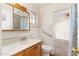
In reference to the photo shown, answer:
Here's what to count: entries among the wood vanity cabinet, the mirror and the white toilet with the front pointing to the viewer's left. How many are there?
0

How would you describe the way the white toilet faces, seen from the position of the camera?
facing the viewer and to the right of the viewer

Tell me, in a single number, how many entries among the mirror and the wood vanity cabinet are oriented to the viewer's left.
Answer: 0

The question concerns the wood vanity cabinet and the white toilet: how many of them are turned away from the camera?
0

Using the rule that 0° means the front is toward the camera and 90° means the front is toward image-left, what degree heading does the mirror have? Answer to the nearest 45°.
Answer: approximately 315°
